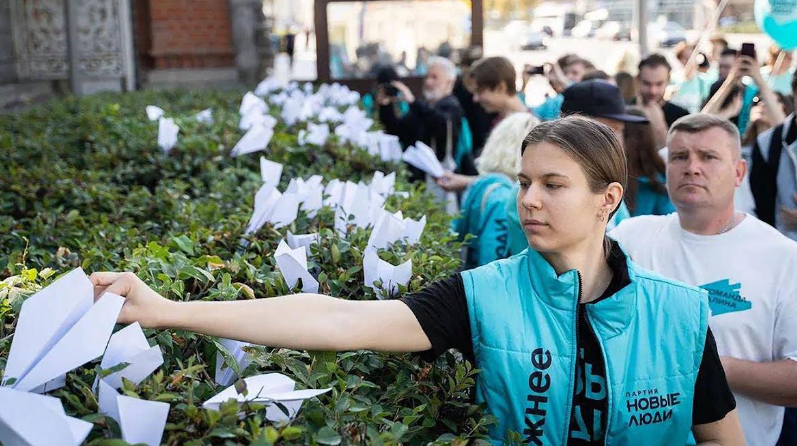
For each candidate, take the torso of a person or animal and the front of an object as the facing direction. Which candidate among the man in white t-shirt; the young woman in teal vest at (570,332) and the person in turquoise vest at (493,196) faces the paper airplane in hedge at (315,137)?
the person in turquoise vest

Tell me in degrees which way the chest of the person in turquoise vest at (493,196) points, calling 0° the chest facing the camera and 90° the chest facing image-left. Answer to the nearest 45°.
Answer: approximately 135°

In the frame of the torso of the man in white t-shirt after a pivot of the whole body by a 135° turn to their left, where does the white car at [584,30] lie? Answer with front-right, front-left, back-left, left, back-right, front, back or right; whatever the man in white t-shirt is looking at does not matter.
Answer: front-left

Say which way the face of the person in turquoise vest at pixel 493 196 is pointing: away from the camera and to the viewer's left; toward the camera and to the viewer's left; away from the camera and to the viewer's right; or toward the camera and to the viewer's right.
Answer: away from the camera and to the viewer's left

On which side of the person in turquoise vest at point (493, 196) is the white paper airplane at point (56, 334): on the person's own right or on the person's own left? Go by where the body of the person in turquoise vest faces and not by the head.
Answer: on the person's own left

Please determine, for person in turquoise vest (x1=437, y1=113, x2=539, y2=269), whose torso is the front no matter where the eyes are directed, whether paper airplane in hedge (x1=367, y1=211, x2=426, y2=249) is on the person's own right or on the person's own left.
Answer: on the person's own left

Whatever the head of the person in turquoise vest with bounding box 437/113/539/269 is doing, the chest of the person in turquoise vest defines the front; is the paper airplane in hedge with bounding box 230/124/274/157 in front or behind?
in front
